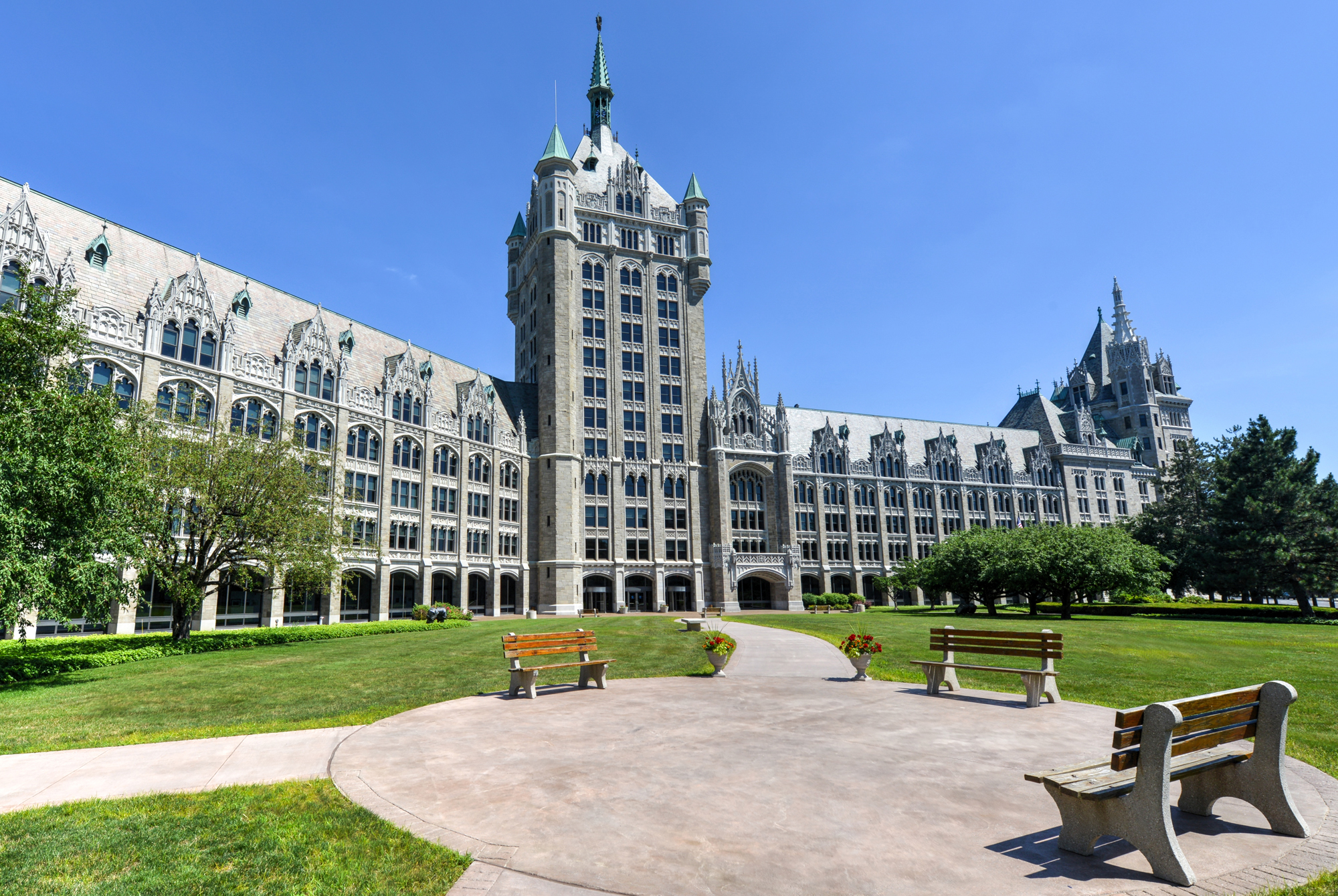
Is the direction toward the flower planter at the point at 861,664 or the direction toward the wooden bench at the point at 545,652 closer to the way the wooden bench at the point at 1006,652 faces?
the wooden bench

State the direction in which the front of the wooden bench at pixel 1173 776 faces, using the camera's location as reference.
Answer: facing away from the viewer and to the left of the viewer

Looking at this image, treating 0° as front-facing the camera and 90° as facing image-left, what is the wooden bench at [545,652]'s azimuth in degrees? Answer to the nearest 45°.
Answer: approximately 315°

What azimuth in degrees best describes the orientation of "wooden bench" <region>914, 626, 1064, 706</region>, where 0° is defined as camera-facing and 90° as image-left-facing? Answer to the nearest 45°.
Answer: approximately 45°

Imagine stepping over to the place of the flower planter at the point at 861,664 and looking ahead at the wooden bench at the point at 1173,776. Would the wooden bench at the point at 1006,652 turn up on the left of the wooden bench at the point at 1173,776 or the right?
left

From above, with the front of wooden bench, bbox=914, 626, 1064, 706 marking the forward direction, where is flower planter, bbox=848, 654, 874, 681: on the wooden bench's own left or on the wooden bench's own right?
on the wooden bench's own right

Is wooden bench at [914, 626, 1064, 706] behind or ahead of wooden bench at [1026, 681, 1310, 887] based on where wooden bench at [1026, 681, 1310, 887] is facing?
ahead

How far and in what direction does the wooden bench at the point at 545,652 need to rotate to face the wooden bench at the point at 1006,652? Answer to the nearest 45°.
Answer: approximately 45° to its left

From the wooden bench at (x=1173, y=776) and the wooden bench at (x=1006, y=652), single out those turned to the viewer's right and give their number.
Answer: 0

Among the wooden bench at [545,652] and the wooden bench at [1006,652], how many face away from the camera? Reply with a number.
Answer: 0
